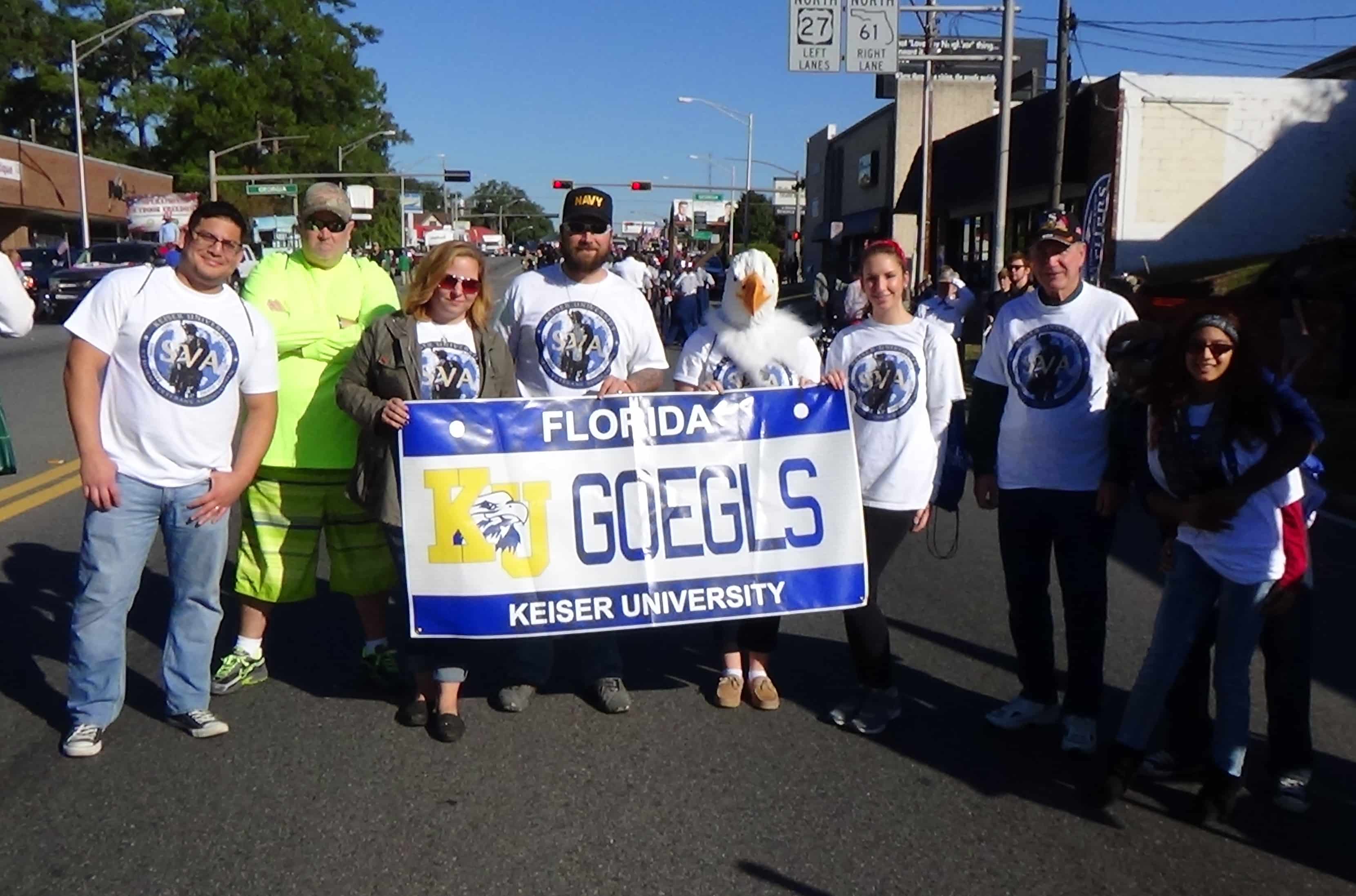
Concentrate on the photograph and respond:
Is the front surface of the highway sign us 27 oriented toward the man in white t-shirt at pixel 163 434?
yes

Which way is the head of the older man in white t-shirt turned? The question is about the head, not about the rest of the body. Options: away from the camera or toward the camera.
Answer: toward the camera

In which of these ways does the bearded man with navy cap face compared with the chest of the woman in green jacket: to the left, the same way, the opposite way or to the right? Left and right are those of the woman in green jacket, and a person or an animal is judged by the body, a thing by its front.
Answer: the same way

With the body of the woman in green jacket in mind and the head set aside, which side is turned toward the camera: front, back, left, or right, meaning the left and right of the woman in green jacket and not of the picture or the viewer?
front

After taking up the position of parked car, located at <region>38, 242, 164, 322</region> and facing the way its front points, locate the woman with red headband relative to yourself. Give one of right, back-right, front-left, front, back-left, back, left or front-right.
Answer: front-left

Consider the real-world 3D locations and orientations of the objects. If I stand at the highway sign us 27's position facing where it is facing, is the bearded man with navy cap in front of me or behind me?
in front

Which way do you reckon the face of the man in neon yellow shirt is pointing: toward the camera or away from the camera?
toward the camera

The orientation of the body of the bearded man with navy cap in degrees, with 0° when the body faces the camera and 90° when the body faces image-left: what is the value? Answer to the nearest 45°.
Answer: approximately 0°

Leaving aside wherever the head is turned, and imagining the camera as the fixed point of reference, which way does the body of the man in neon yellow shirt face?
toward the camera

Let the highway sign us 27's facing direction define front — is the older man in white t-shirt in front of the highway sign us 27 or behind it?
in front

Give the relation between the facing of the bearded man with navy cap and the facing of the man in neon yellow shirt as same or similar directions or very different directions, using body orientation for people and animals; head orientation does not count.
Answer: same or similar directions

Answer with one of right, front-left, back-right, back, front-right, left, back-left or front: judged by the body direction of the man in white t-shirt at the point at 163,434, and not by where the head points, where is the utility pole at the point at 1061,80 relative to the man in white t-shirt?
back-left
